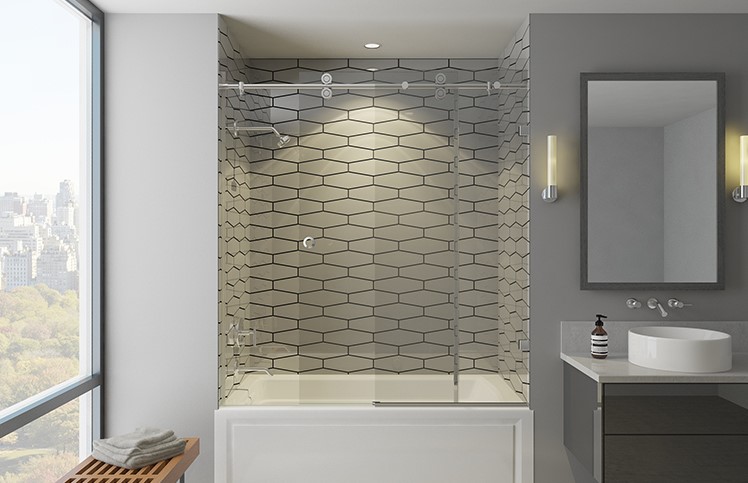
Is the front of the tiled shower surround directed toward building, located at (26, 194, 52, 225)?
no

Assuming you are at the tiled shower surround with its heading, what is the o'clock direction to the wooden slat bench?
The wooden slat bench is roughly at 2 o'clock from the tiled shower surround.

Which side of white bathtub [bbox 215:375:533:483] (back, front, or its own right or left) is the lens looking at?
front

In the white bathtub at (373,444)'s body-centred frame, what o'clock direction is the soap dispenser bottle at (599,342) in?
The soap dispenser bottle is roughly at 9 o'clock from the white bathtub.

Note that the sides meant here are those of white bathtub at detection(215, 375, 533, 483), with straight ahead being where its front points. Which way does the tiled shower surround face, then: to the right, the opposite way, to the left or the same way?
the same way

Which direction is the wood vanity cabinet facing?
toward the camera

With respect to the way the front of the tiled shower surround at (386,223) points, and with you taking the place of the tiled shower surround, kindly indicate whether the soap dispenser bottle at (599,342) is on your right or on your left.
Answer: on your left

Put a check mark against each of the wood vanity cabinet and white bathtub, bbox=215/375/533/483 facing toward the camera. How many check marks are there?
2

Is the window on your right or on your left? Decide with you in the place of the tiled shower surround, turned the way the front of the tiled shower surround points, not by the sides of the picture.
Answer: on your right

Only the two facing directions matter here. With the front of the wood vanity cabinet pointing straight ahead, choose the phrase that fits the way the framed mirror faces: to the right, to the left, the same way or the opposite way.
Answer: the same way

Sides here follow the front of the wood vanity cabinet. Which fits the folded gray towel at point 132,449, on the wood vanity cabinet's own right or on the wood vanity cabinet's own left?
on the wood vanity cabinet's own right

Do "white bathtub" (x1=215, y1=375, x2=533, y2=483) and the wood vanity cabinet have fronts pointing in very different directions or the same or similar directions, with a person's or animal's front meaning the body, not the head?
same or similar directions

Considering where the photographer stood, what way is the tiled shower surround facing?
facing the viewer

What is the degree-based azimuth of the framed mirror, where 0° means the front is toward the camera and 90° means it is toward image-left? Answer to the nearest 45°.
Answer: approximately 0°
